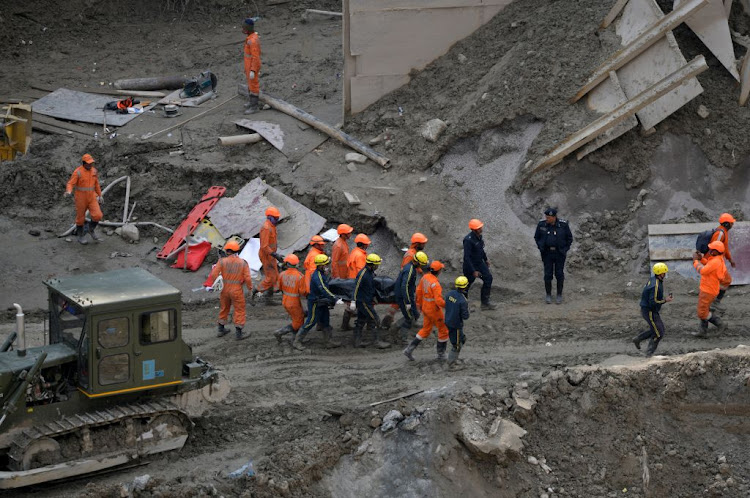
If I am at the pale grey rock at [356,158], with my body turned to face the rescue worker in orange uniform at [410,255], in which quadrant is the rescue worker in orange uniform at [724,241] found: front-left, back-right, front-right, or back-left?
front-left

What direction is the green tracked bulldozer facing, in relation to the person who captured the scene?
facing the viewer and to the left of the viewer

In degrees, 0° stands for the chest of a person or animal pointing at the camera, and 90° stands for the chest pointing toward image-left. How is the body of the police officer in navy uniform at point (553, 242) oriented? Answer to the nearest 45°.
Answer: approximately 0°
